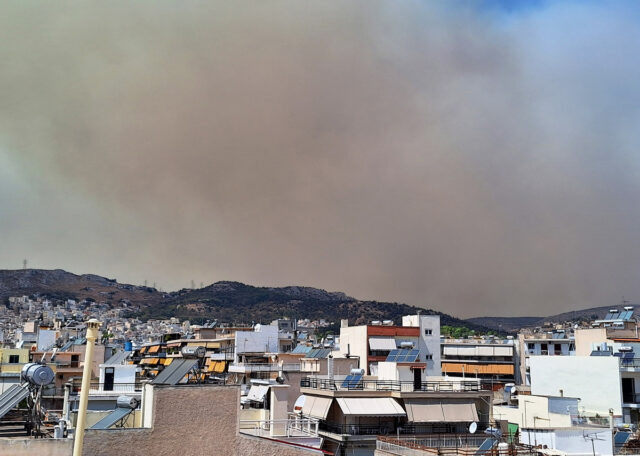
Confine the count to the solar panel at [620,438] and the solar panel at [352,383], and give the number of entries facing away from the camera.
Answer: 0

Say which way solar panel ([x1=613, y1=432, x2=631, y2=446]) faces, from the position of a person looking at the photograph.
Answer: facing the viewer and to the left of the viewer

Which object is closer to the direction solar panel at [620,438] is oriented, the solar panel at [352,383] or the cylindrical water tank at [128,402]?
the cylindrical water tank

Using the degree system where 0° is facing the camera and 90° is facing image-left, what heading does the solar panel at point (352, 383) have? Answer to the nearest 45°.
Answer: approximately 45°

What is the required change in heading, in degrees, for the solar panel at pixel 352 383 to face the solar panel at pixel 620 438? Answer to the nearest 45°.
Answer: approximately 90° to its left

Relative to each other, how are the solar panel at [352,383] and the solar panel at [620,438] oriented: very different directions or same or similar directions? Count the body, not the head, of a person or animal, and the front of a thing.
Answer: same or similar directions

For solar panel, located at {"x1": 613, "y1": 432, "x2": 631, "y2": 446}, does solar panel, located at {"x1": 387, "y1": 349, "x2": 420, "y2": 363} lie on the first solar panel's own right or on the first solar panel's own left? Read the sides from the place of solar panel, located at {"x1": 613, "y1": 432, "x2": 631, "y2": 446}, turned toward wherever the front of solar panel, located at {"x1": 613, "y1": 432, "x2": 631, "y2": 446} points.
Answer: on the first solar panel's own right
